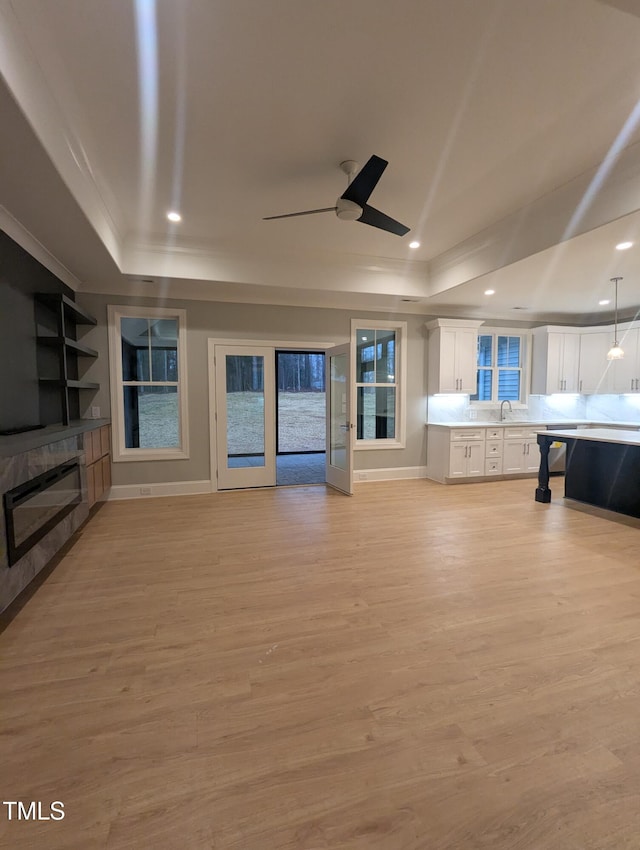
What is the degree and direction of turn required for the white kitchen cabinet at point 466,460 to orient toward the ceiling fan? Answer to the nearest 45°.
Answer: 0° — it already faces it

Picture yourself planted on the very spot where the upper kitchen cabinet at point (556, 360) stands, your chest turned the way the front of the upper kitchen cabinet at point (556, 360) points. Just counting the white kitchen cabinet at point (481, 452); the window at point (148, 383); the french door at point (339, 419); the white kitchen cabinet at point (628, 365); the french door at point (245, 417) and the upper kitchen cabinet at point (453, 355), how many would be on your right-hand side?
5

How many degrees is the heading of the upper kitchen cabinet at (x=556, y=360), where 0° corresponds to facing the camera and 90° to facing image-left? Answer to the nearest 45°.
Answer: approximately 315°

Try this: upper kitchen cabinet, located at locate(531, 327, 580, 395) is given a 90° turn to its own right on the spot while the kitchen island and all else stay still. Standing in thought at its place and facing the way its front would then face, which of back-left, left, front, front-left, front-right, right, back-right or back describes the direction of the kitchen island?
front-left

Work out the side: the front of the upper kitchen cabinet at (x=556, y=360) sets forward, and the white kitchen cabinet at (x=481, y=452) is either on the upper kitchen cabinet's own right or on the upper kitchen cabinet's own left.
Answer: on the upper kitchen cabinet's own right

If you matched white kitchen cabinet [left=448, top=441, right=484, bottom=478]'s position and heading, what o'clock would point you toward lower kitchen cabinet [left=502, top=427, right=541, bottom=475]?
The lower kitchen cabinet is roughly at 8 o'clock from the white kitchen cabinet.

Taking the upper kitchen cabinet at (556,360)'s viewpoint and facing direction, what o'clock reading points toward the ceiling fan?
The ceiling fan is roughly at 2 o'clock from the upper kitchen cabinet.

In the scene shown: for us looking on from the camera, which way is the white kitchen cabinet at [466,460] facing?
facing the viewer

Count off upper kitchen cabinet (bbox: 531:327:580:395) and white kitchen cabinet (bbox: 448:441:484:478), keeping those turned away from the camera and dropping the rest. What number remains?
0

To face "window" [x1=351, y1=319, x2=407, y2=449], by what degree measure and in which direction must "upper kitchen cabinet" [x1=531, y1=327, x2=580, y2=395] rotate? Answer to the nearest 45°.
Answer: approximately 90° to its right

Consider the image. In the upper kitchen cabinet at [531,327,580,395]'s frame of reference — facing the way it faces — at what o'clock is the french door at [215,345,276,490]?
The french door is roughly at 3 o'clock from the upper kitchen cabinet.

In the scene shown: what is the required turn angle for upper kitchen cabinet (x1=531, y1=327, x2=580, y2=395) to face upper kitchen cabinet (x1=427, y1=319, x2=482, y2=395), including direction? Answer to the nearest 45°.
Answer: approximately 90° to its right
